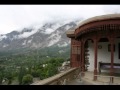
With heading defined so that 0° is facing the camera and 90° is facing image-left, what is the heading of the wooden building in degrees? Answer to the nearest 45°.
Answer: approximately 0°
